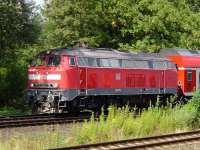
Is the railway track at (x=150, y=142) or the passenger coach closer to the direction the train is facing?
the railway track

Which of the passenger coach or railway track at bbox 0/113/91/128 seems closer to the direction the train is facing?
the railway track

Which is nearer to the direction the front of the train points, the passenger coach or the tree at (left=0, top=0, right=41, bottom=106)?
the tree

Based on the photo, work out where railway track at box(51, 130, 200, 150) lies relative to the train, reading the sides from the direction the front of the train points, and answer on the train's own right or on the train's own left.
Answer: on the train's own left

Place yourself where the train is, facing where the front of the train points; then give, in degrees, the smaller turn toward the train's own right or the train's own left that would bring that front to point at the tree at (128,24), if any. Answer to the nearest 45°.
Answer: approximately 135° to the train's own right

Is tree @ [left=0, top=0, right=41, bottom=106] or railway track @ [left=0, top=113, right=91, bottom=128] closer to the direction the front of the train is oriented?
the railway track

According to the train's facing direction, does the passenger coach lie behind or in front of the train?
behind

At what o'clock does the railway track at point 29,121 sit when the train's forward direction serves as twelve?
The railway track is roughly at 12 o'clock from the train.

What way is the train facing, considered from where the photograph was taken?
facing the viewer and to the left of the viewer
